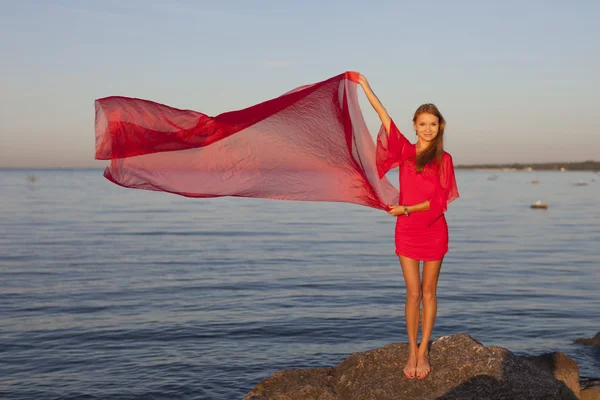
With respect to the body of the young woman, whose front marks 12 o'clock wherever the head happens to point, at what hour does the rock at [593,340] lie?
The rock is roughly at 7 o'clock from the young woman.

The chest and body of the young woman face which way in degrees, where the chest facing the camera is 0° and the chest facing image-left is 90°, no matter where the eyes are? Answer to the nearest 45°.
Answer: approximately 0°

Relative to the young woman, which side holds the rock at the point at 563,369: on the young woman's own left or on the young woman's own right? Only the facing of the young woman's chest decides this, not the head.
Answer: on the young woman's own left
